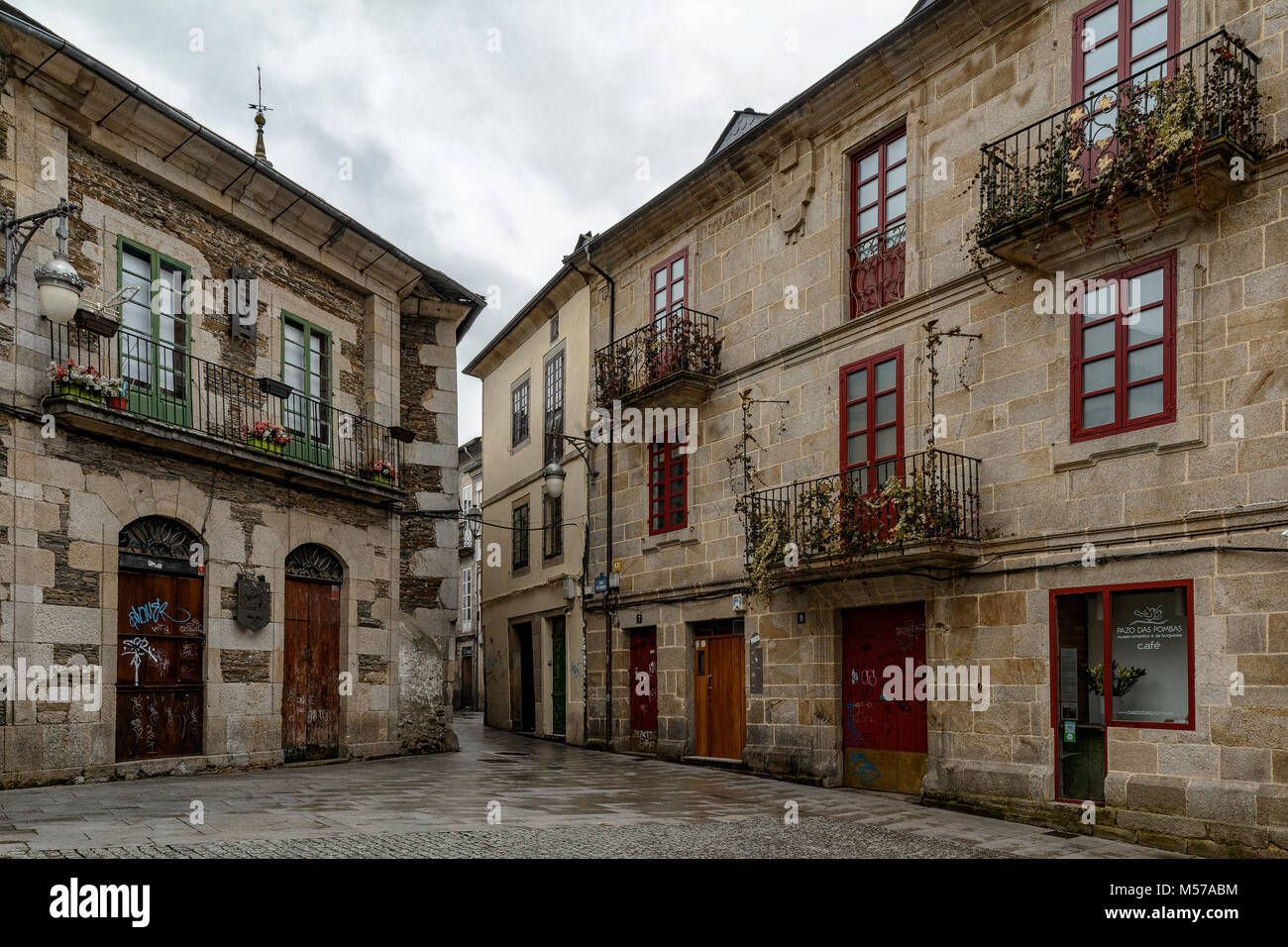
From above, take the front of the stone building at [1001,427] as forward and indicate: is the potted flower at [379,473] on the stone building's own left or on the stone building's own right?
on the stone building's own right

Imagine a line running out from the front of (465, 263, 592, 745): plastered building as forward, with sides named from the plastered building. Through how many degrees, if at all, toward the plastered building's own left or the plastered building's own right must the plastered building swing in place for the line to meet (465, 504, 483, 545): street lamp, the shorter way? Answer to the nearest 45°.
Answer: approximately 135° to the plastered building's own right

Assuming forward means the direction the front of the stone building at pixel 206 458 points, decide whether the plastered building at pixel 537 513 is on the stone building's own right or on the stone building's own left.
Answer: on the stone building's own left

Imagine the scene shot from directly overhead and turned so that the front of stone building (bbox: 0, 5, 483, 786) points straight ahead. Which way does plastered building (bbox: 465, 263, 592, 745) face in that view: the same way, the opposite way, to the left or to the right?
to the right

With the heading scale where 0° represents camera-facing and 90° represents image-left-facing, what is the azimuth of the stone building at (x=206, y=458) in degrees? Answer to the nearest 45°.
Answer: approximately 315°

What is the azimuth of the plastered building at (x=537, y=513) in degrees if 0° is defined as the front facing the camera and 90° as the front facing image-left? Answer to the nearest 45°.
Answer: approximately 45°

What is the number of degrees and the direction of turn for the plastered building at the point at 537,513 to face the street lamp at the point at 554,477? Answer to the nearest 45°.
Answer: approximately 45° to its left
